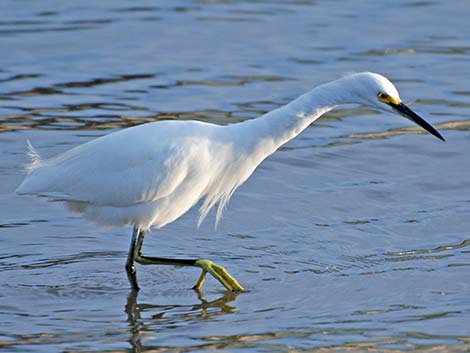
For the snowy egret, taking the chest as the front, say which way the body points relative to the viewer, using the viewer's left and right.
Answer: facing to the right of the viewer
